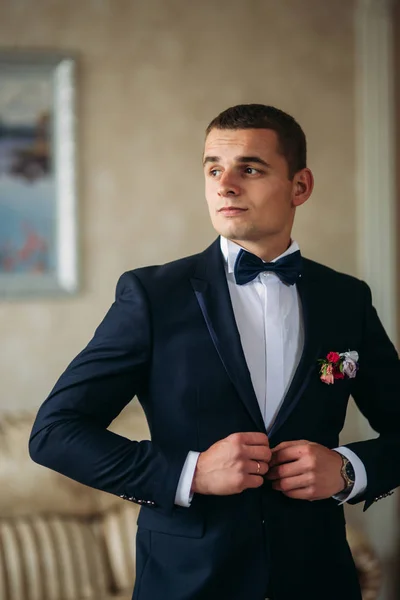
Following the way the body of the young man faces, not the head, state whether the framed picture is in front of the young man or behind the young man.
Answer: behind

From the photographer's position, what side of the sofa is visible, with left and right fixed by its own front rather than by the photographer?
front

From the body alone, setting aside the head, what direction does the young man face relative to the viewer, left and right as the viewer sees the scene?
facing the viewer

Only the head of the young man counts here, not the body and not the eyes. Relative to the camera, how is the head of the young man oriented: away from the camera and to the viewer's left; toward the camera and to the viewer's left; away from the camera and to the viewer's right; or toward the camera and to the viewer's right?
toward the camera and to the viewer's left

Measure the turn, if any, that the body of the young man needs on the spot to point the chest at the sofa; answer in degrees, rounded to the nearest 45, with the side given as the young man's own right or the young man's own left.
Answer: approximately 180°

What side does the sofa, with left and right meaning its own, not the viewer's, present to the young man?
front

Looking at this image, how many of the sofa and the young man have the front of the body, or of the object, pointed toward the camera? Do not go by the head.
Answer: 2
